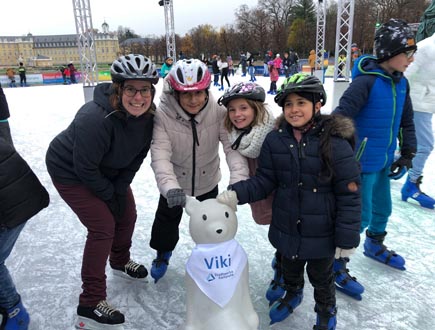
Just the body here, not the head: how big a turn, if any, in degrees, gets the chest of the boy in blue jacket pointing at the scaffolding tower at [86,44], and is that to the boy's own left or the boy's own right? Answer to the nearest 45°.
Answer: approximately 180°

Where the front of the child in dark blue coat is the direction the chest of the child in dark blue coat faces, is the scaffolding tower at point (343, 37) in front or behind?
behind

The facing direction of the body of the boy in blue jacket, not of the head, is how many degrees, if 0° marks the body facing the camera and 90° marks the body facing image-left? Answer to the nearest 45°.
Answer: approximately 315°

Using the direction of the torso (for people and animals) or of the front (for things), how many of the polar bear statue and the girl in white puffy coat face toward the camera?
2

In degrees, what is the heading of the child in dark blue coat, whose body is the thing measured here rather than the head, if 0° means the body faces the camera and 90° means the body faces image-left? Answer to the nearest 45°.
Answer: approximately 45°

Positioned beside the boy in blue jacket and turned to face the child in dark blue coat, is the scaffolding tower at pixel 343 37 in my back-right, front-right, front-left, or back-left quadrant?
back-right

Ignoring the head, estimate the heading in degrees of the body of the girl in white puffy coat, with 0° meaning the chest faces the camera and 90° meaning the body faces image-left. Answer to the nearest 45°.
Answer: approximately 0°

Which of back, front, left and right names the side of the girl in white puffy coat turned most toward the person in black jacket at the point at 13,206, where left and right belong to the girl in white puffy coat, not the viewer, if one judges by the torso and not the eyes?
right

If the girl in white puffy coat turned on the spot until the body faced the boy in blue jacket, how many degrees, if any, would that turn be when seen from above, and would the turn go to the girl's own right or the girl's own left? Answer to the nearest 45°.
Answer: approximately 90° to the girl's own left

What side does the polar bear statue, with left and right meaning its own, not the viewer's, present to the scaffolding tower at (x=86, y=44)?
back

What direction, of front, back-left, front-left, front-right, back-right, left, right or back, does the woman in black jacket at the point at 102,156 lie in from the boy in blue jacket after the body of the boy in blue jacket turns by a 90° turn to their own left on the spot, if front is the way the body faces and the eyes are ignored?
back
